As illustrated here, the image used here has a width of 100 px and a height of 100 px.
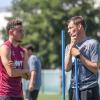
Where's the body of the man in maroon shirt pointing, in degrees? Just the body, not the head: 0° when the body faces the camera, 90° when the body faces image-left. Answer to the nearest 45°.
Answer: approximately 315°

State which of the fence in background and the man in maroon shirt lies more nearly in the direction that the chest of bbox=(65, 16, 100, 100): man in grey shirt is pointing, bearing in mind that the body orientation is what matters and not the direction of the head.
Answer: the man in maroon shirt

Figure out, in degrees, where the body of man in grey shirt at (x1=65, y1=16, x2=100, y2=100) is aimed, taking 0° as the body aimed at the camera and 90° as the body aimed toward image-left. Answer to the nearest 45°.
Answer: approximately 45°

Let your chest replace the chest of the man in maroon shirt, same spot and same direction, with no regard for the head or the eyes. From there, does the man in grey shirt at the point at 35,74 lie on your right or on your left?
on your left

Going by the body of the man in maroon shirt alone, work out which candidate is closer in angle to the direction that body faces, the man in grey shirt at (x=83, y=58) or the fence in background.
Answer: the man in grey shirt

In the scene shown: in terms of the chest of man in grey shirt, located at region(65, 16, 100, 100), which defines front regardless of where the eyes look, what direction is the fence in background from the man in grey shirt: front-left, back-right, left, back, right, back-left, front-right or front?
back-right

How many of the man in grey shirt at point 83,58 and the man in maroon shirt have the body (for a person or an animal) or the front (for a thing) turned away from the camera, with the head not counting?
0

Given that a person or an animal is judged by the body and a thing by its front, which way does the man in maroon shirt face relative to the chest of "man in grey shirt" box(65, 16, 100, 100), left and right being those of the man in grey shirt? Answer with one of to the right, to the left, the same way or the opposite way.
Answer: to the left
